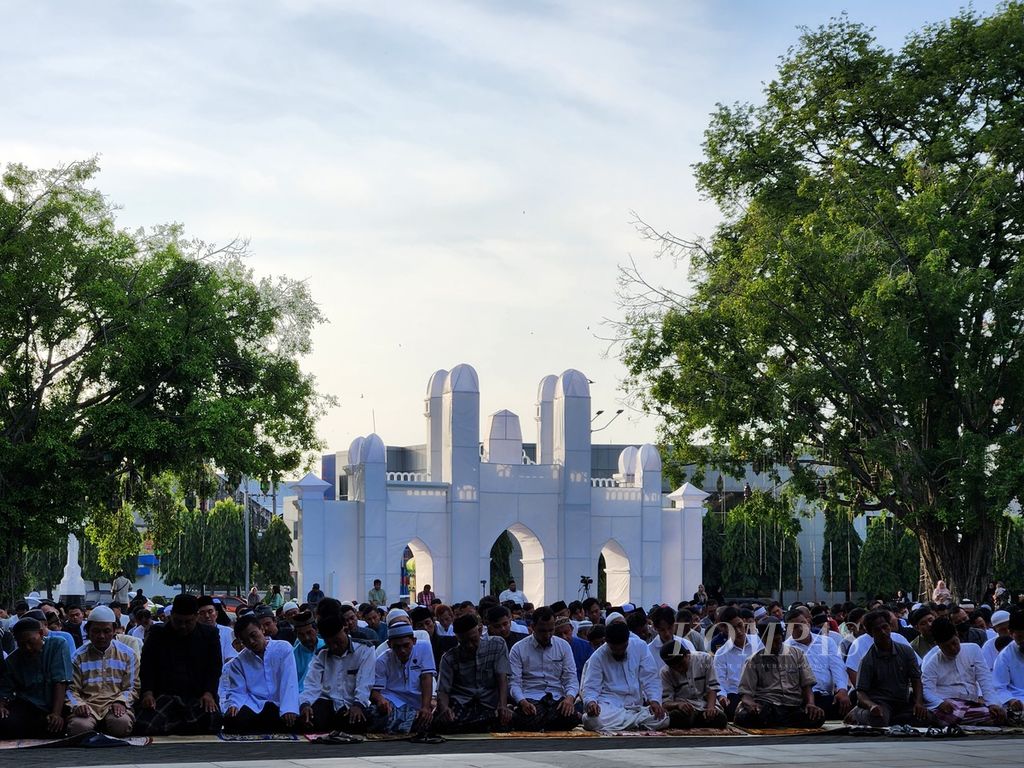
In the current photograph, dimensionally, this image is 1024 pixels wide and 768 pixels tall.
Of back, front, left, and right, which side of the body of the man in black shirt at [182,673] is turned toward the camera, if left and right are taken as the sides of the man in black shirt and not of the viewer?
front

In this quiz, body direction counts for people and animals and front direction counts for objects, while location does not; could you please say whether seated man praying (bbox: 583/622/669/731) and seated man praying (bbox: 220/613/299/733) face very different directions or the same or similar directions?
same or similar directions

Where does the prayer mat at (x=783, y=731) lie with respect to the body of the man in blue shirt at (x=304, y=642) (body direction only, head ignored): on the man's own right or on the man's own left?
on the man's own left

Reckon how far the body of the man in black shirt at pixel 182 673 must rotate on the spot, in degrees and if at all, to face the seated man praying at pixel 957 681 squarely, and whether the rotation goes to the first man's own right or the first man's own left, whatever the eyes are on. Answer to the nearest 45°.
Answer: approximately 90° to the first man's own left

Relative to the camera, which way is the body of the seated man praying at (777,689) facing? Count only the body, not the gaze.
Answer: toward the camera

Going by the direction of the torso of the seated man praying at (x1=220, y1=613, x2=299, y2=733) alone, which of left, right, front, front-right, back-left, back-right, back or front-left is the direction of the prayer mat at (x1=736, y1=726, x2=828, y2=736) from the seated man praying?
left

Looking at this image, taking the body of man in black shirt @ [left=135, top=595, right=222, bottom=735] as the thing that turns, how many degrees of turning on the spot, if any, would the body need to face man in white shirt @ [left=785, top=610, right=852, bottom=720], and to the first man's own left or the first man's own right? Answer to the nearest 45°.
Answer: approximately 90° to the first man's own left

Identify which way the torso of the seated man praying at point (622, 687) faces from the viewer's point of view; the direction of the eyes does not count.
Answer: toward the camera

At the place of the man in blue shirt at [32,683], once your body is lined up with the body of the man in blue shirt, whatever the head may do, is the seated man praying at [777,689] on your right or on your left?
on your left

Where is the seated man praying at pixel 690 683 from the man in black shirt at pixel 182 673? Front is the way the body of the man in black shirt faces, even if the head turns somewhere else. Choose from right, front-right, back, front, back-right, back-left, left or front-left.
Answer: left

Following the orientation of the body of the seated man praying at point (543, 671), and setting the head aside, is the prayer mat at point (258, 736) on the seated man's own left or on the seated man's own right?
on the seated man's own right

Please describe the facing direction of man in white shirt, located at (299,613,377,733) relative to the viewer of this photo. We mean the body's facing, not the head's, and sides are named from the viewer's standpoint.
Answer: facing the viewer

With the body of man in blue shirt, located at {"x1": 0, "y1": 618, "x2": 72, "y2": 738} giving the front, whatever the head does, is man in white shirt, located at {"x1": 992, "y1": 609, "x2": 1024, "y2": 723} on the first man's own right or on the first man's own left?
on the first man's own left

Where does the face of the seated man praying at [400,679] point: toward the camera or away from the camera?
toward the camera
